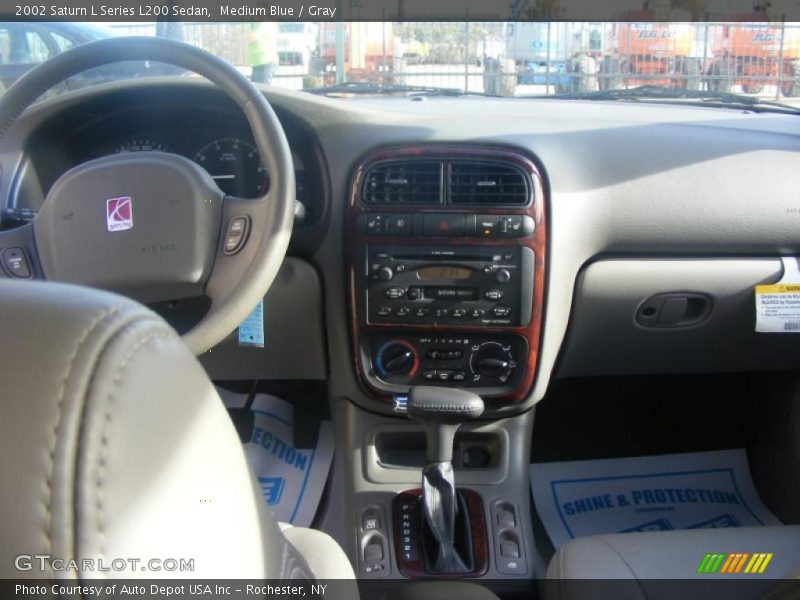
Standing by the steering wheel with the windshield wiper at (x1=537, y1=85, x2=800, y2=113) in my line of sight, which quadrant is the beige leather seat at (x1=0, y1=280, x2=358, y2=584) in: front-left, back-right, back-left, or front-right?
back-right

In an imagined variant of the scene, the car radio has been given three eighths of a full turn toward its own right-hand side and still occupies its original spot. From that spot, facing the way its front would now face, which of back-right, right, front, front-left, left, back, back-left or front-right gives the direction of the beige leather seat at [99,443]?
back-left

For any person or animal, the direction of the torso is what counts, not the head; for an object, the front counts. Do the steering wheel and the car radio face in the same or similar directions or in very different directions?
same or similar directions

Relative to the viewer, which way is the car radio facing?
toward the camera

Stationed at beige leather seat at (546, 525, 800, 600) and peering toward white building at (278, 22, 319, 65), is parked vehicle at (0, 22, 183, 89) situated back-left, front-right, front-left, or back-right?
front-left

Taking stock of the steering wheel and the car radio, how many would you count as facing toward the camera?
2

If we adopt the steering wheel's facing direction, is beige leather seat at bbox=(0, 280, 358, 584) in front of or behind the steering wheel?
in front

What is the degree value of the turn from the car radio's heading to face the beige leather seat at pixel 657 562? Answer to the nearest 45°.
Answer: approximately 45° to its left

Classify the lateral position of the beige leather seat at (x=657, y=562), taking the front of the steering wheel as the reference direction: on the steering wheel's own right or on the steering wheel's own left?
on the steering wheel's own left

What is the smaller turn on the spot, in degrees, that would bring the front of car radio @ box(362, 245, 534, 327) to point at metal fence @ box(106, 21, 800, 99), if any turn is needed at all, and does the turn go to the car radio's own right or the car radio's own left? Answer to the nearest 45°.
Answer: approximately 135° to the car radio's own left

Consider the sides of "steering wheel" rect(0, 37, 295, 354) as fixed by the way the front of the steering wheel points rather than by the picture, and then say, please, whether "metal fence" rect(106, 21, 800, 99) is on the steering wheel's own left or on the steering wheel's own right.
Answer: on the steering wheel's own left
